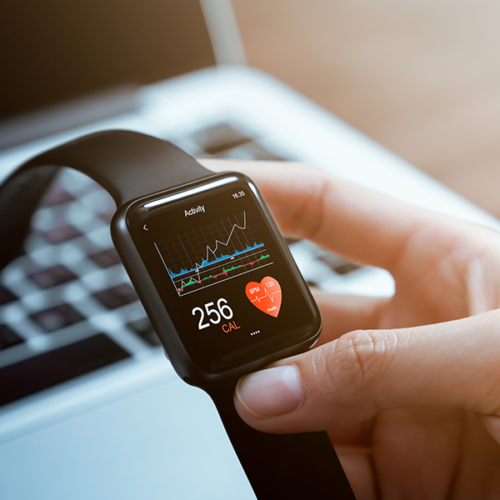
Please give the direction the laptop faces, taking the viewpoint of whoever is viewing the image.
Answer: facing the viewer and to the right of the viewer
